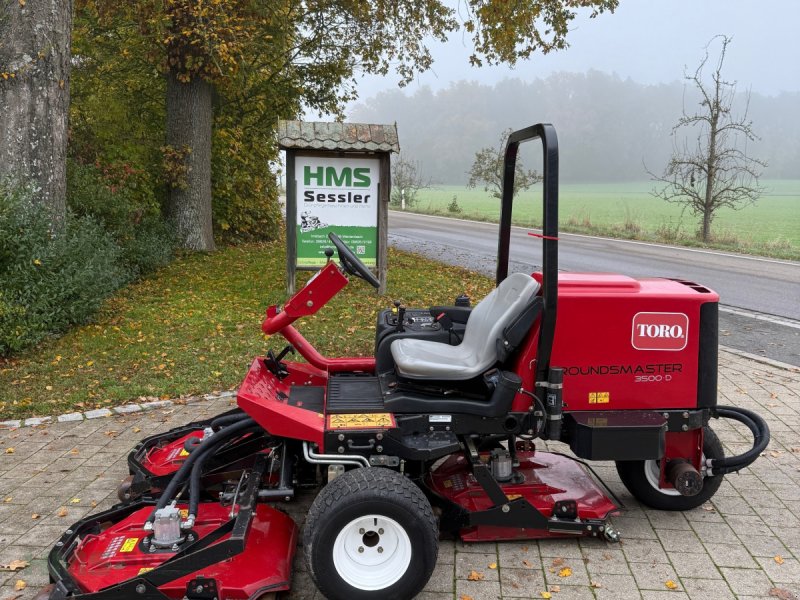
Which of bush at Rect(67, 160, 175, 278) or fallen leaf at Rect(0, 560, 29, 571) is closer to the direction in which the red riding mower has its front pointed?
the fallen leaf

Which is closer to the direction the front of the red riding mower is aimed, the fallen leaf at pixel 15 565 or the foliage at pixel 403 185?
the fallen leaf

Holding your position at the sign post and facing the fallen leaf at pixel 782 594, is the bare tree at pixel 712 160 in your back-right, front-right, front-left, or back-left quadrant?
back-left

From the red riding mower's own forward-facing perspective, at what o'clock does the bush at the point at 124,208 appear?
The bush is roughly at 2 o'clock from the red riding mower.

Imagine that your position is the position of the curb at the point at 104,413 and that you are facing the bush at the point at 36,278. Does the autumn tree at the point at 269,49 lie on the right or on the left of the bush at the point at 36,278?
right

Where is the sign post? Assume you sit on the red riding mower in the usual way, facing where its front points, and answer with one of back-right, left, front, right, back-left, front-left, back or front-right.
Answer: right

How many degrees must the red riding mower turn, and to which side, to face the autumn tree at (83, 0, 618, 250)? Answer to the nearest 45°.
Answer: approximately 90° to its right

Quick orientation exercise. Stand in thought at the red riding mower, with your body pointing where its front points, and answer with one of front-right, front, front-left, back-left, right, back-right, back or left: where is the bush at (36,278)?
front-right

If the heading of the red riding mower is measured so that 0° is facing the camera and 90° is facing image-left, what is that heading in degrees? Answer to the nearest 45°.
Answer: approximately 90°

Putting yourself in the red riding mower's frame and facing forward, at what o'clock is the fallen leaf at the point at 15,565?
The fallen leaf is roughly at 12 o'clock from the red riding mower.

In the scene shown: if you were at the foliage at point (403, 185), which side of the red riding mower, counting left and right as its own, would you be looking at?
right

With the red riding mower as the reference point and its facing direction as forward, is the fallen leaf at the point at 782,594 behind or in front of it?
behind

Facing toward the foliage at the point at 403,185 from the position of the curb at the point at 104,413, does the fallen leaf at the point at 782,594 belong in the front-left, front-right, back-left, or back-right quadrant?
back-right

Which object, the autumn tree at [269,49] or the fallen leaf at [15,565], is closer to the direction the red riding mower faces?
the fallen leaf
